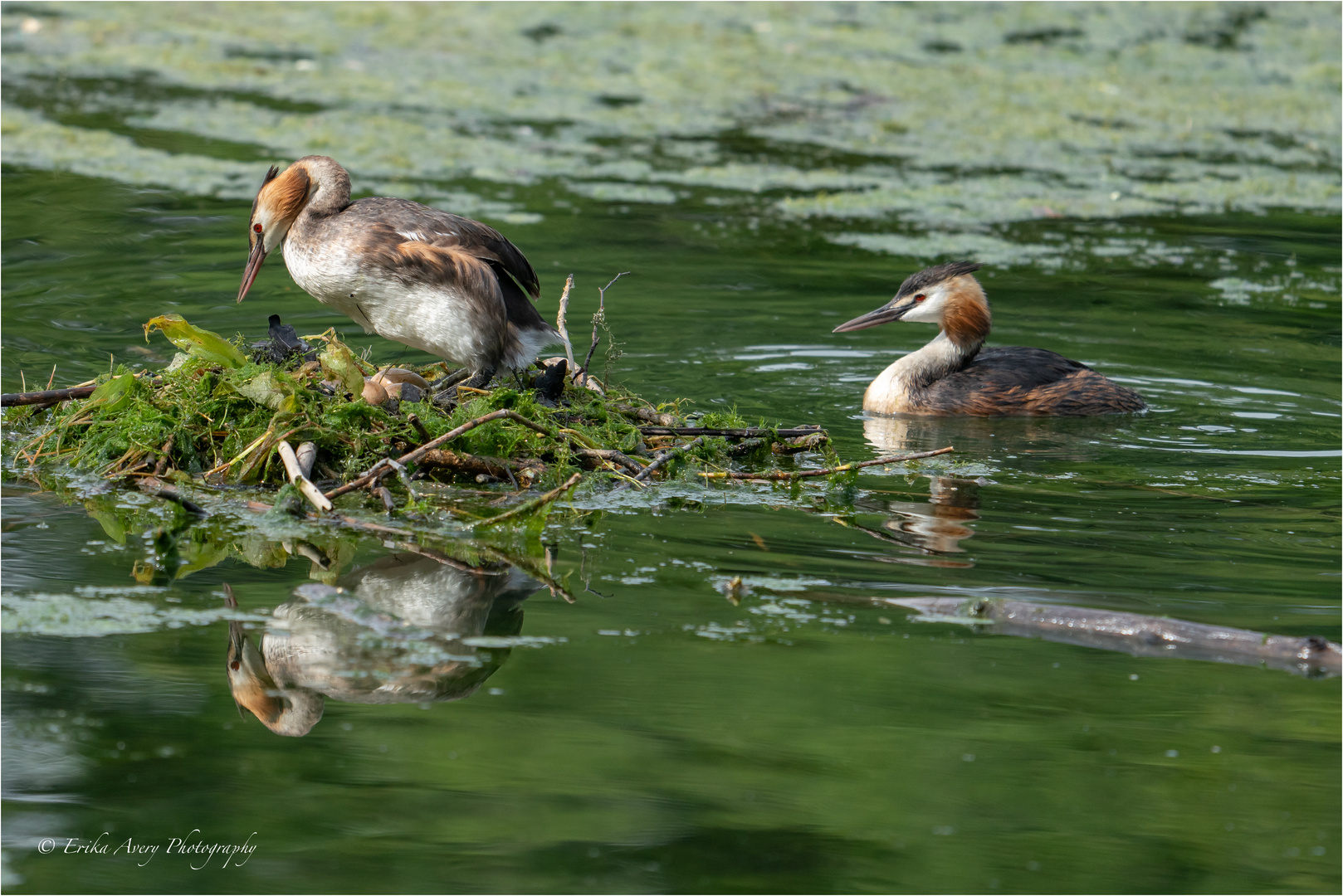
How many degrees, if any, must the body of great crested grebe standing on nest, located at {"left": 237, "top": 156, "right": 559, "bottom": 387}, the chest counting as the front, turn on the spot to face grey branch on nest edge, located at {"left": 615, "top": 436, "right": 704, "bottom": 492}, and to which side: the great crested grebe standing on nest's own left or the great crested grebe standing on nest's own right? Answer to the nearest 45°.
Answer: approximately 135° to the great crested grebe standing on nest's own left

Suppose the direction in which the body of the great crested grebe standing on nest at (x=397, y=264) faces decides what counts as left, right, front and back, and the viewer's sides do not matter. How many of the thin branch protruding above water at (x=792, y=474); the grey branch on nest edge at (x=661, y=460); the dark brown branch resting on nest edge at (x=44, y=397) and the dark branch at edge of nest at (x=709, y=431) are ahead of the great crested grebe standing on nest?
1

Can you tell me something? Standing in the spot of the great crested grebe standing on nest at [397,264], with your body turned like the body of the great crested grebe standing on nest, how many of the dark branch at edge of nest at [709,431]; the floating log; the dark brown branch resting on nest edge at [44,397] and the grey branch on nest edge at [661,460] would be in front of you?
1

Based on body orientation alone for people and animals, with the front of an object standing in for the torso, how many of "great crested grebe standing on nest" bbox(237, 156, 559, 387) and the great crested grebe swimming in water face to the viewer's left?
2

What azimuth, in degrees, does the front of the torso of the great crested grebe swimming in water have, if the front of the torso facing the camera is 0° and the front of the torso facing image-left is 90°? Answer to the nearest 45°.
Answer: approximately 90°

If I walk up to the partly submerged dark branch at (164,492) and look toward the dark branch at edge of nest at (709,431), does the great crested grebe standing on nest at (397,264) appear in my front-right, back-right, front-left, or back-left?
front-left

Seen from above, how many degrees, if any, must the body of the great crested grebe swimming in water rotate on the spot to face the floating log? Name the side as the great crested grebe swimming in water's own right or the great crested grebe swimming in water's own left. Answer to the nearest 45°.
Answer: approximately 90° to the great crested grebe swimming in water's own left

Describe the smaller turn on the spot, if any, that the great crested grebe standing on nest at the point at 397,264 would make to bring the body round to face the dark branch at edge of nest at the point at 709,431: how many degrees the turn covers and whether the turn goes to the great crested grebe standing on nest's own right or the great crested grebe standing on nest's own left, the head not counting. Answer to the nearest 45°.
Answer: approximately 180°

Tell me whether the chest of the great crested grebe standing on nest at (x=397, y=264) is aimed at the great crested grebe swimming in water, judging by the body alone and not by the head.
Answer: no

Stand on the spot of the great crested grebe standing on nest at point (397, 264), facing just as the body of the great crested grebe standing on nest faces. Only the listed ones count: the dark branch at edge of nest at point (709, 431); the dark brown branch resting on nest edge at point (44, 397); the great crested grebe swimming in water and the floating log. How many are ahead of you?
1

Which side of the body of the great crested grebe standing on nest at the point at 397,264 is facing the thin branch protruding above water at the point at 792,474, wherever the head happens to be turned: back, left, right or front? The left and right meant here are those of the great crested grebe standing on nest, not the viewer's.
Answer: back

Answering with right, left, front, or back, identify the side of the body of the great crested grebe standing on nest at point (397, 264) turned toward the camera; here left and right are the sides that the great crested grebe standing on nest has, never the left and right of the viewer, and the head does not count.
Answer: left

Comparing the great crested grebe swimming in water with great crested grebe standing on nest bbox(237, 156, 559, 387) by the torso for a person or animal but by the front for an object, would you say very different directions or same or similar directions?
same or similar directions

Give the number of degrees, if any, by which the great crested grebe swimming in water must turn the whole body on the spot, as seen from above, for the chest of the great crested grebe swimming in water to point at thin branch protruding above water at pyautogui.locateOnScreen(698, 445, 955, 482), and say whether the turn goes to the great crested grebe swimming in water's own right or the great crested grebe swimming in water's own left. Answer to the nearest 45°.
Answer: approximately 90° to the great crested grebe swimming in water's own left

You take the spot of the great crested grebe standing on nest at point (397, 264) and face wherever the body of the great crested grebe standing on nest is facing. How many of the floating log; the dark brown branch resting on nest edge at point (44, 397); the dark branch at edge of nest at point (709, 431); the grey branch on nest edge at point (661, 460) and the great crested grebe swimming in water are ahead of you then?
1

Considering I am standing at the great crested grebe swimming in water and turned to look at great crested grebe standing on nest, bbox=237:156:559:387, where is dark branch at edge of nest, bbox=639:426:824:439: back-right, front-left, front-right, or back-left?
front-left

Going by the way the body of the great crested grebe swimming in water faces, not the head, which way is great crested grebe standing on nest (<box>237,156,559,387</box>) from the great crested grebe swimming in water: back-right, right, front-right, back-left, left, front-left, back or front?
front-left
